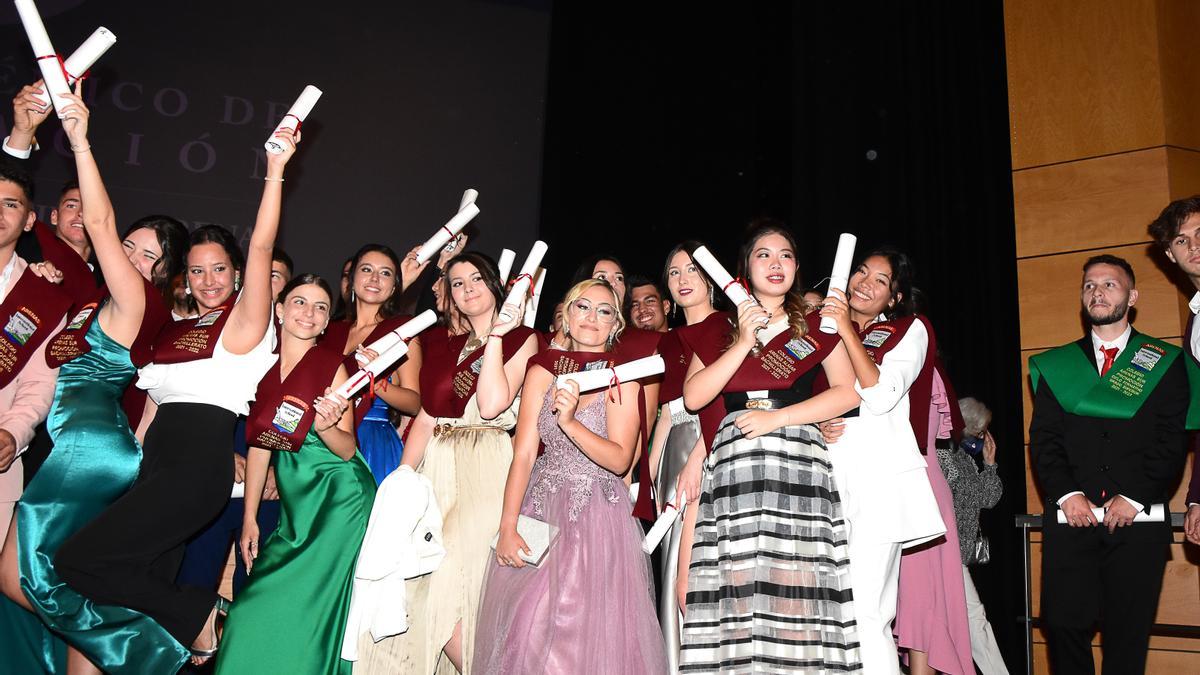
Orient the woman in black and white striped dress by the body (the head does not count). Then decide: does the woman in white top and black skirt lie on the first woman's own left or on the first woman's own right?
on the first woman's own right

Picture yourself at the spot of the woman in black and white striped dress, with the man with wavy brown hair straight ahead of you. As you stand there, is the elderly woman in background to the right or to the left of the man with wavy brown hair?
left

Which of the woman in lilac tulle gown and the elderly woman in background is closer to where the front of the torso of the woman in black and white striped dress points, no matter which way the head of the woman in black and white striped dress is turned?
the woman in lilac tulle gown

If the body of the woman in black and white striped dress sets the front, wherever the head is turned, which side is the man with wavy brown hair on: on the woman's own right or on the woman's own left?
on the woman's own left
